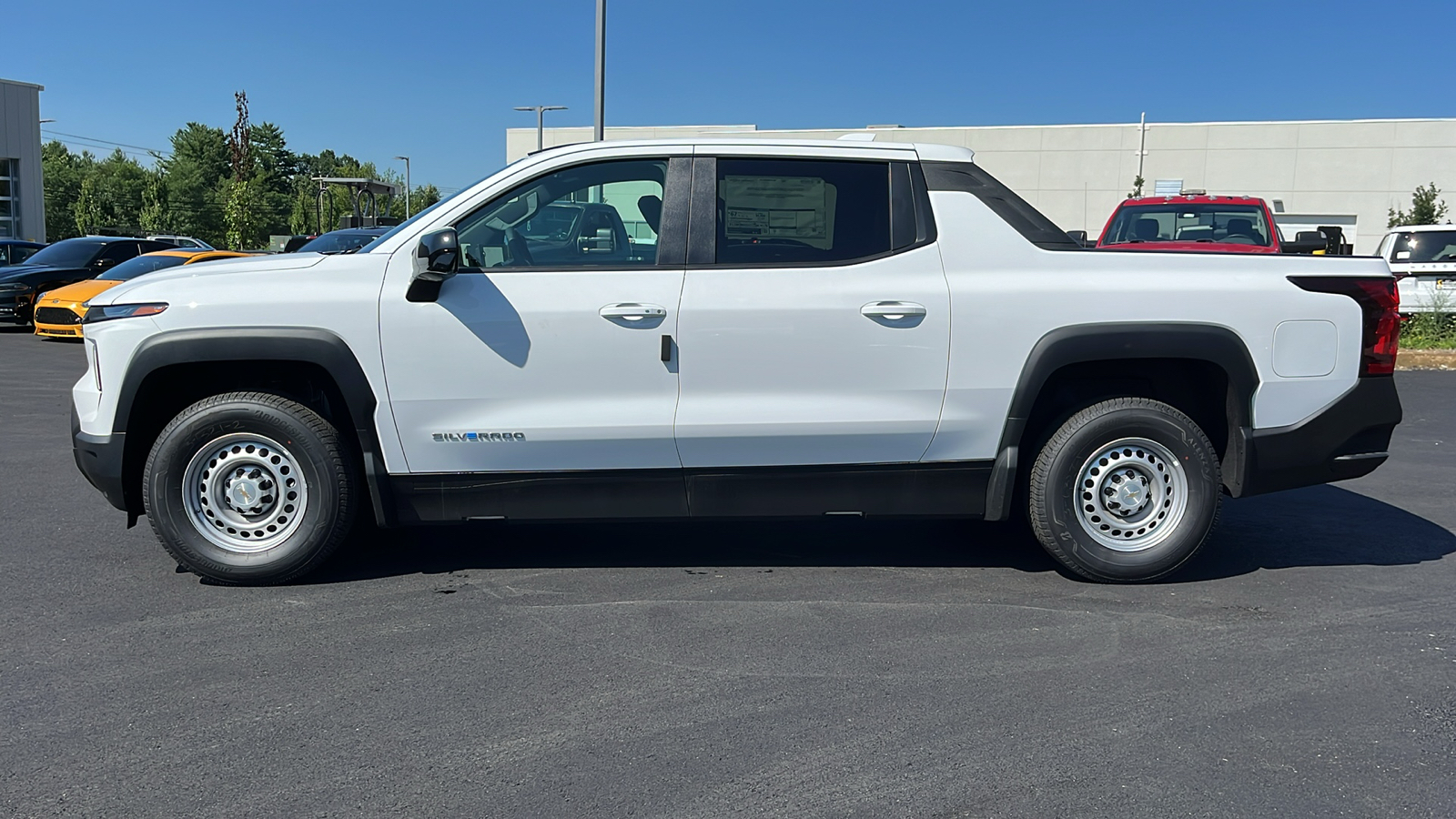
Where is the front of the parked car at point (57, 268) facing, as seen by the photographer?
facing the viewer and to the left of the viewer

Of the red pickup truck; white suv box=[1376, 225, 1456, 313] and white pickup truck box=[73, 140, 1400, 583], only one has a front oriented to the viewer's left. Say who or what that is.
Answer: white pickup truck box=[73, 140, 1400, 583]

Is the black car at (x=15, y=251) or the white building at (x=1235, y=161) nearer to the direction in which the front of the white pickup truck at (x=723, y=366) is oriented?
the black car

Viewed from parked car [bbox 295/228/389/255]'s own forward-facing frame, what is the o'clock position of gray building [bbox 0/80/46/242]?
The gray building is roughly at 4 o'clock from the parked car.

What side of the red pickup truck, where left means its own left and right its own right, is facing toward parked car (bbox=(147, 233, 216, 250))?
right

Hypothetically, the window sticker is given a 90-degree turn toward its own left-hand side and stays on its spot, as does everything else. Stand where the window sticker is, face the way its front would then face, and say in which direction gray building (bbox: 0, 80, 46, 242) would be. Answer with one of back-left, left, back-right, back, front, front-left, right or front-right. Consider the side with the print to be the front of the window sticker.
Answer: back-left

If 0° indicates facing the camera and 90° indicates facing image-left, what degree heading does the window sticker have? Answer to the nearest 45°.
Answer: approximately 0°

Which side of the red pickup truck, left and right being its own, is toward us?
front

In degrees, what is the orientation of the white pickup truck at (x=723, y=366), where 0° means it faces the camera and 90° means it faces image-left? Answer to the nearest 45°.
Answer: approximately 90°

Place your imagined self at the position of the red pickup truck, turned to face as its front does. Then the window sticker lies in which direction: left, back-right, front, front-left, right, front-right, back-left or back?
front

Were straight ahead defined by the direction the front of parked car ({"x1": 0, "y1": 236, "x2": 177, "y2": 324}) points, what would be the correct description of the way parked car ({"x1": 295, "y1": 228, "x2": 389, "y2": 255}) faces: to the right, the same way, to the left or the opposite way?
the same way

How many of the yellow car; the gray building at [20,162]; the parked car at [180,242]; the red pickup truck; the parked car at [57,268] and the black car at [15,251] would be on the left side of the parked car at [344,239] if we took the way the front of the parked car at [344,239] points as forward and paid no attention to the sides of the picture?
1
